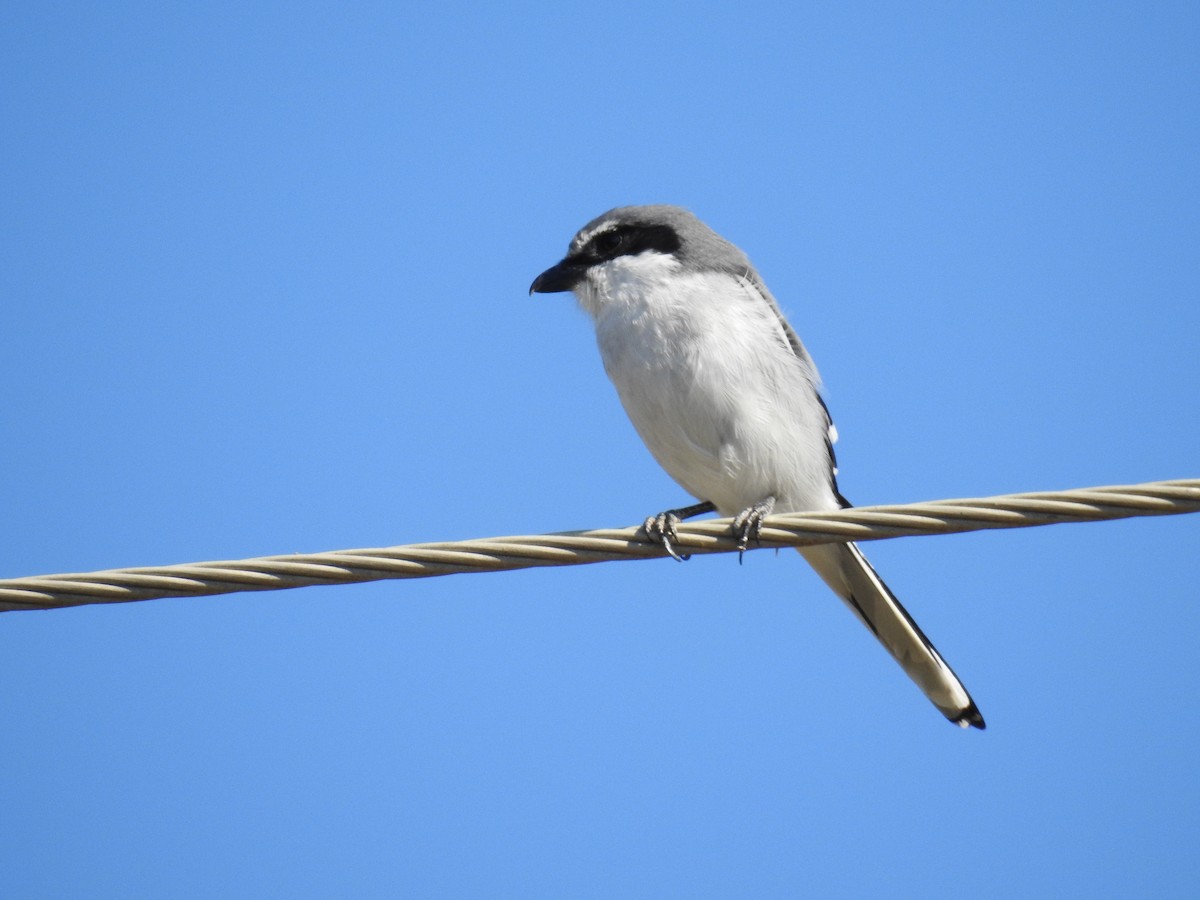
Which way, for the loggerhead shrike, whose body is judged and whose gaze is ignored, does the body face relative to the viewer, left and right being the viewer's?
facing the viewer and to the left of the viewer
